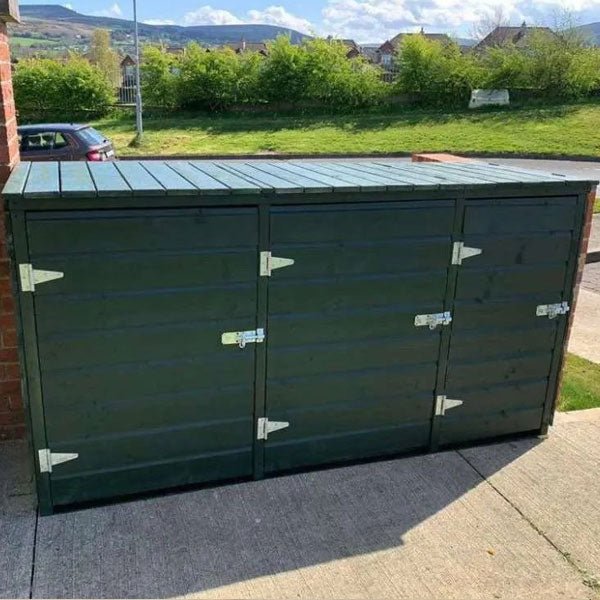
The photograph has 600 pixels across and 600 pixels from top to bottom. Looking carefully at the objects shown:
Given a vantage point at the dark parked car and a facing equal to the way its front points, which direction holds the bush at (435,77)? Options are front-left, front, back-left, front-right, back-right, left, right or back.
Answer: right

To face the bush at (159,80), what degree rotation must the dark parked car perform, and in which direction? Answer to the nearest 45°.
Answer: approximately 45° to its right

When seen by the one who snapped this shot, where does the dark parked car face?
facing away from the viewer and to the left of the viewer

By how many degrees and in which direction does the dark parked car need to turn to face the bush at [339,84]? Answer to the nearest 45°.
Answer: approximately 90° to its right

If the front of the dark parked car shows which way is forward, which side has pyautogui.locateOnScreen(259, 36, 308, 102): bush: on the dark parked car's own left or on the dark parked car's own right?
on the dark parked car's own right

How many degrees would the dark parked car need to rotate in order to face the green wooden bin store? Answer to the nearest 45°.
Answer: approximately 135° to its left
